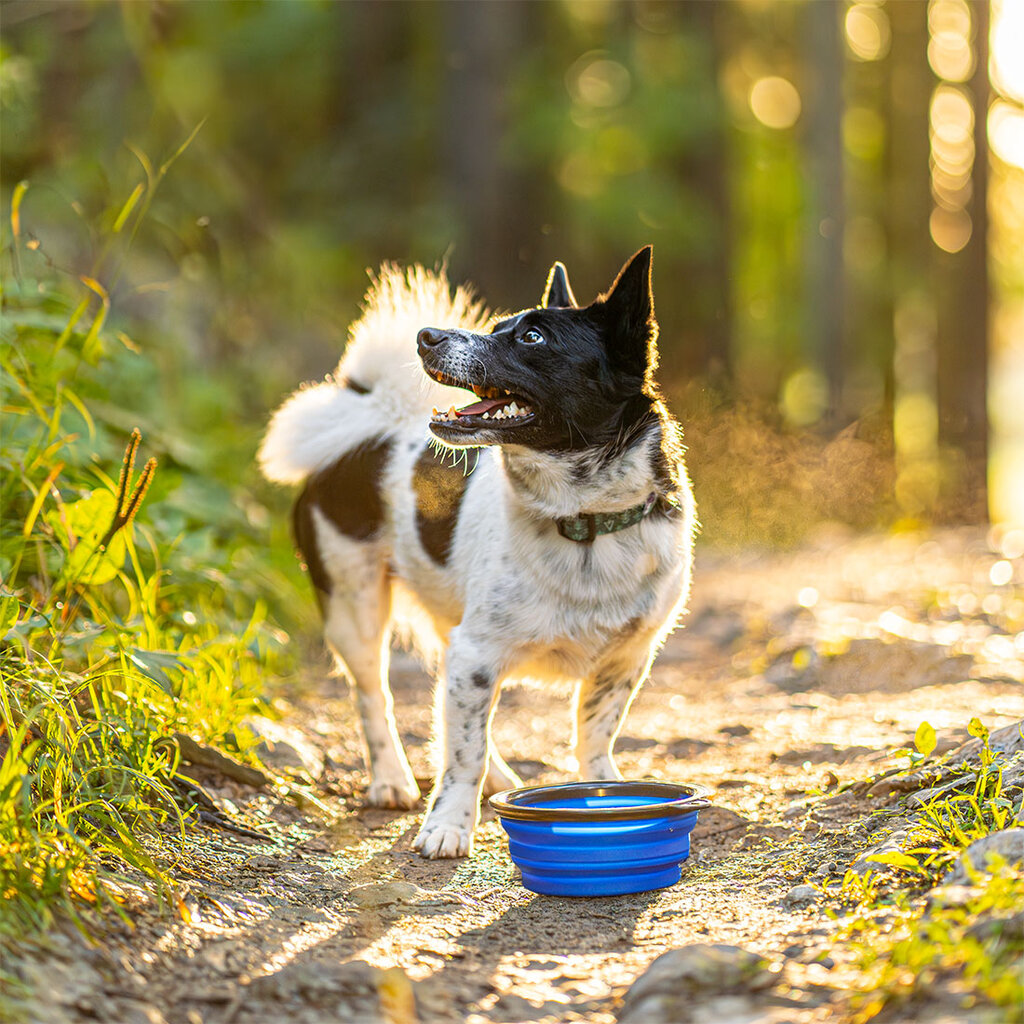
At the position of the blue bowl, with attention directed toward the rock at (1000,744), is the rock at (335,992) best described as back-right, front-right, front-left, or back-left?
back-right

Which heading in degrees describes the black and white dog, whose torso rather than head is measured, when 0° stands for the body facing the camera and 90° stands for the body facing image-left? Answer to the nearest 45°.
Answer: approximately 315°

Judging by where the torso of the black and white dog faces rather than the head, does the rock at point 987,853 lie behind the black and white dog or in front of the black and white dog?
in front
